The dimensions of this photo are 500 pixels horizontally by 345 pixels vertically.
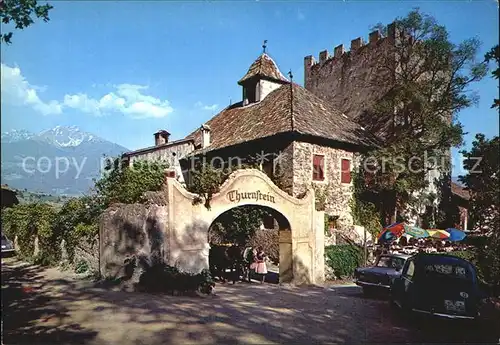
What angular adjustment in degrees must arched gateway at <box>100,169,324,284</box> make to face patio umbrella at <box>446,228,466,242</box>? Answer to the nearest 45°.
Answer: approximately 135° to its left

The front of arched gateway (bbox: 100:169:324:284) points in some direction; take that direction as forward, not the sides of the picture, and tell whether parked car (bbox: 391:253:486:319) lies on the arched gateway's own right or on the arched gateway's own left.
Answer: on the arched gateway's own left

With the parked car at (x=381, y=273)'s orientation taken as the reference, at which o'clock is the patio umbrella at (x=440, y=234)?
The patio umbrella is roughly at 5 o'clock from the parked car.

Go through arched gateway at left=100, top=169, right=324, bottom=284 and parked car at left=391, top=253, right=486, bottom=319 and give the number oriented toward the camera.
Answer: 1

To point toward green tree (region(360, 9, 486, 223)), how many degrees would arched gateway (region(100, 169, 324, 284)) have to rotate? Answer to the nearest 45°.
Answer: approximately 135° to its left

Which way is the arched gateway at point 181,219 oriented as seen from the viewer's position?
toward the camera

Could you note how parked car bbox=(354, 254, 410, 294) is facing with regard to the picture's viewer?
facing the viewer and to the left of the viewer

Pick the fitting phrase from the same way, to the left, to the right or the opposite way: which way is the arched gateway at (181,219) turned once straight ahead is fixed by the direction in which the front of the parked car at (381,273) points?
to the left

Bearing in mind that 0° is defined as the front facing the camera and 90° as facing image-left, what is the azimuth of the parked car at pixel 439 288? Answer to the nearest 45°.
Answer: approximately 135°

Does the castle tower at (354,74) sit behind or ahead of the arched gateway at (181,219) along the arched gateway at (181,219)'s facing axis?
behind

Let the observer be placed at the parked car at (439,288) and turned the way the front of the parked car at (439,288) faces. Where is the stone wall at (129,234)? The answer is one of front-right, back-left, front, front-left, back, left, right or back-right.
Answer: front-left

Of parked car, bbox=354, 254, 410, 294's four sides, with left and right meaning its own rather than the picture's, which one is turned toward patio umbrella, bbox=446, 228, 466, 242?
back

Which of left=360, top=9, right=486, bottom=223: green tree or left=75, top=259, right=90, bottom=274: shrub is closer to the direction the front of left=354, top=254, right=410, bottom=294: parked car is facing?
the shrub

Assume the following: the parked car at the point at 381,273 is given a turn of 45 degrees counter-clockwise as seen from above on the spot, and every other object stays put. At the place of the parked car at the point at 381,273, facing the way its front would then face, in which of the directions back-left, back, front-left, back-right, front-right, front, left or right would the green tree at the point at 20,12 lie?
front-right
